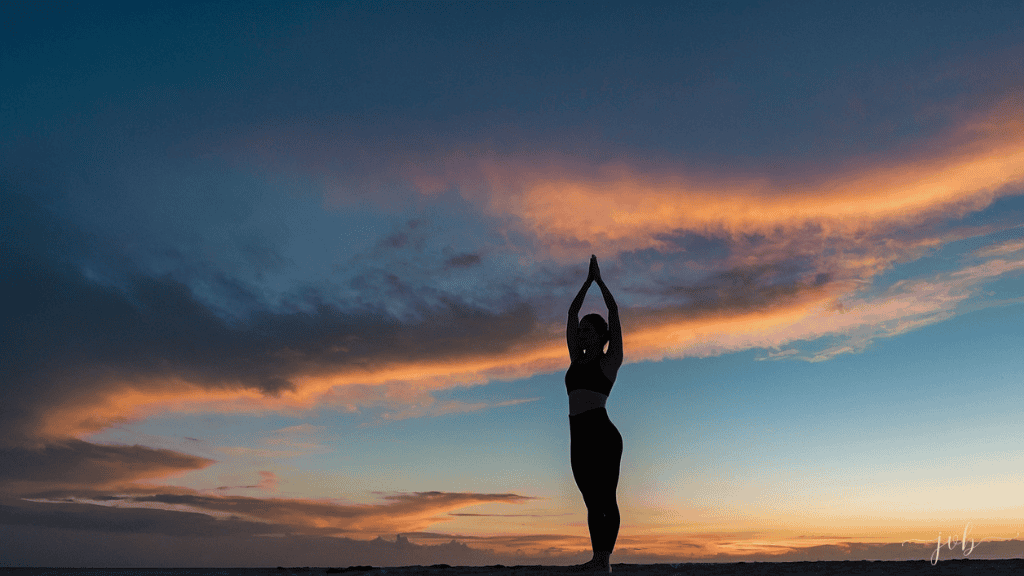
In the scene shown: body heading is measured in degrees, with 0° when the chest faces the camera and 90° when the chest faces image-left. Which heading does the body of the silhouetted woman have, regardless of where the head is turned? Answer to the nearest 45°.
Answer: approximately 90°
